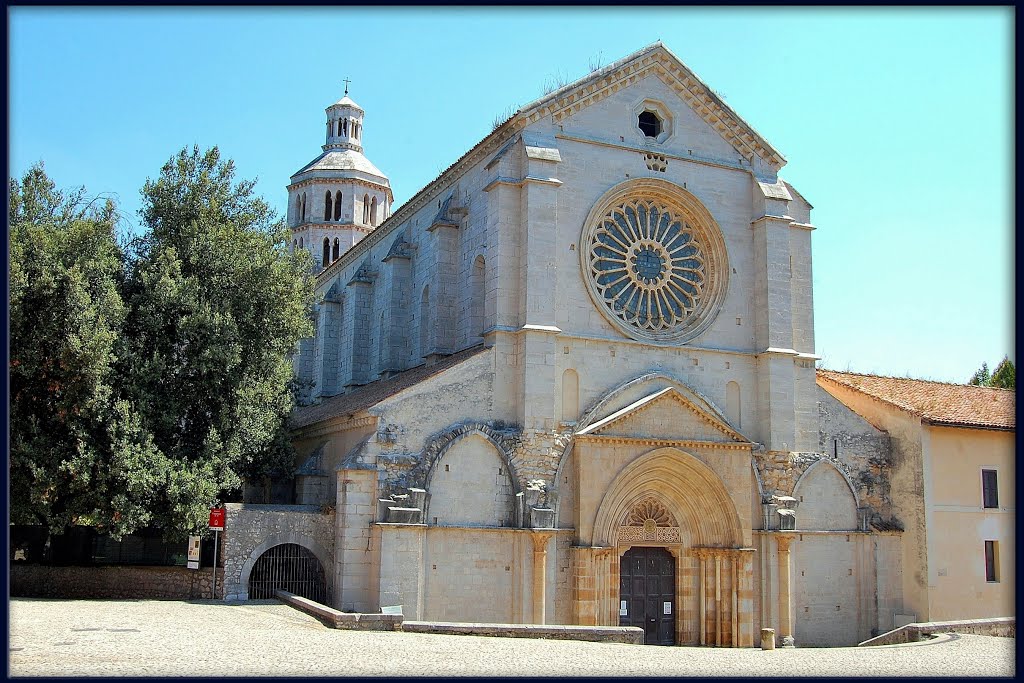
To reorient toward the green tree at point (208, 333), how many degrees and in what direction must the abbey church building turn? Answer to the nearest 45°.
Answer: approximately 135° to its right

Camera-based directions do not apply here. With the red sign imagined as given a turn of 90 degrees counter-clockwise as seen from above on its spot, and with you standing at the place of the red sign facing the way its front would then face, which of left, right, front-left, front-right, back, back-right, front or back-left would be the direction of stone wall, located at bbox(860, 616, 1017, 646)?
front

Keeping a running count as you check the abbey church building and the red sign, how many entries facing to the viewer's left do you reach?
0

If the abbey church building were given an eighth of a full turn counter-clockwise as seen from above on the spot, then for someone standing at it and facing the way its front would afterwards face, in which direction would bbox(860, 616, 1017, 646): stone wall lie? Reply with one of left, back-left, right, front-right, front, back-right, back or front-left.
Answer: front

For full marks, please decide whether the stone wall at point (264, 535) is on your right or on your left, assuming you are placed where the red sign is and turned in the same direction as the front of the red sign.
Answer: on your left

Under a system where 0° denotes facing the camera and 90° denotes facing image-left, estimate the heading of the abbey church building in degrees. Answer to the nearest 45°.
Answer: approximately 315°

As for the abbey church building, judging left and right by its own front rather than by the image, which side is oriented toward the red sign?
right

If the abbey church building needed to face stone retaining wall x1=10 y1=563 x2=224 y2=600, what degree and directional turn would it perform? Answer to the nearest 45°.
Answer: approximately 135° to its right

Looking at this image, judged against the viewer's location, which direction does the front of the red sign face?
facing the viewer

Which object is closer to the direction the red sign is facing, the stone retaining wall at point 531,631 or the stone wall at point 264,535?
the stone retaining wall

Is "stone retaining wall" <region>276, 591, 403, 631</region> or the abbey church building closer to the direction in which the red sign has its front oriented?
the stone retaining wall

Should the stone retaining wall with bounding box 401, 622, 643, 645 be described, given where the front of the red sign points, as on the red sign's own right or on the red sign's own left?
on the red sign's own left
